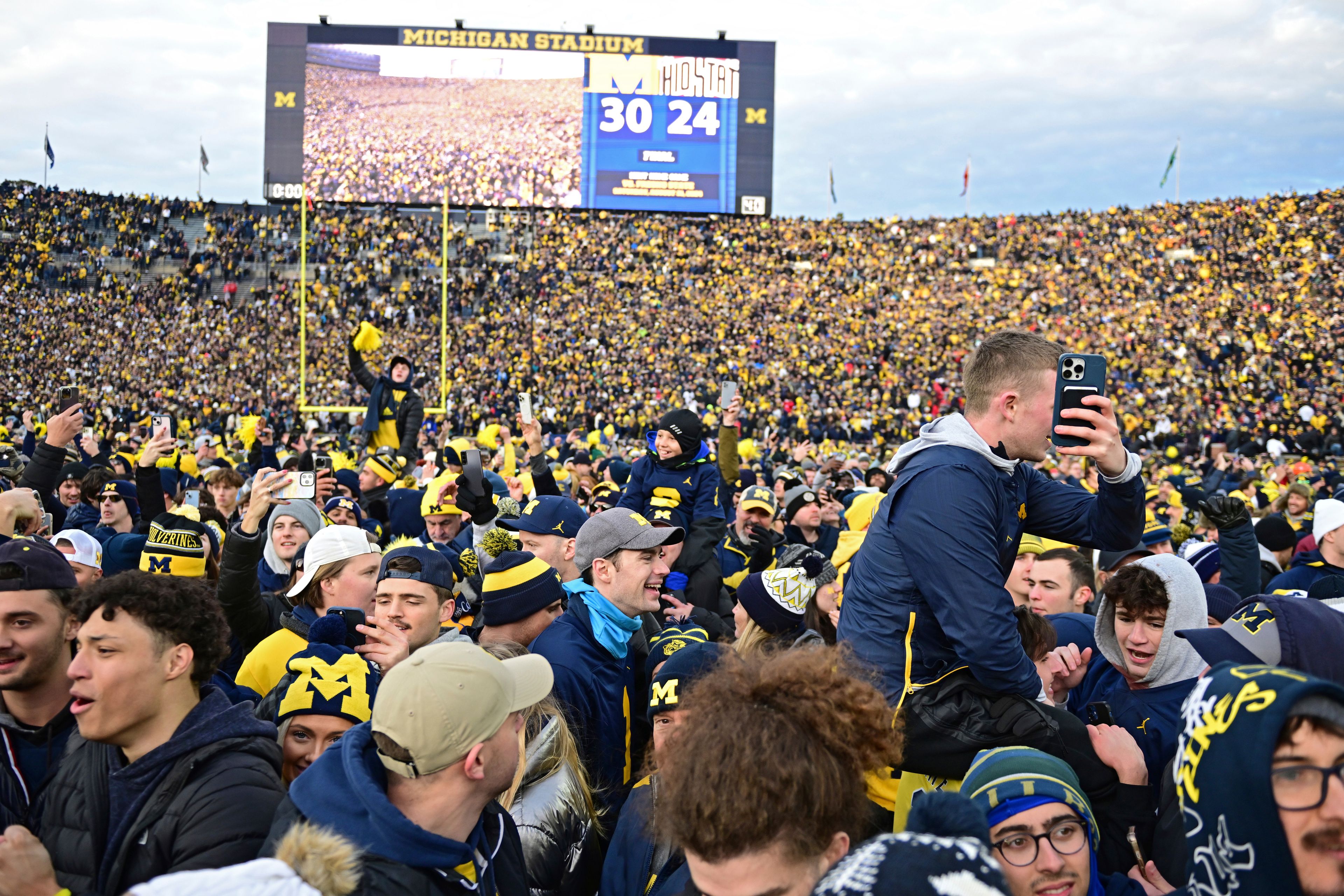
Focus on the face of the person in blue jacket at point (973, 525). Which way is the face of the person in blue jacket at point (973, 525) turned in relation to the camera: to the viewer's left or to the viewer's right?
to the viewer's right

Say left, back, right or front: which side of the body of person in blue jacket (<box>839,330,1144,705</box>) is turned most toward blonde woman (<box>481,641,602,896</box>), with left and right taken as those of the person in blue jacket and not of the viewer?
back

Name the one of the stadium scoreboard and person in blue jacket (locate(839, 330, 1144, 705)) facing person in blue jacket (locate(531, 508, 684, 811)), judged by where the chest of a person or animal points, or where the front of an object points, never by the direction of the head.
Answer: the stadium scoreboard

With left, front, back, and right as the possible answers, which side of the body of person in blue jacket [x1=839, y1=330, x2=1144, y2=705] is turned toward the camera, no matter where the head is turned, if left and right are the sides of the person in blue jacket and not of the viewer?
right

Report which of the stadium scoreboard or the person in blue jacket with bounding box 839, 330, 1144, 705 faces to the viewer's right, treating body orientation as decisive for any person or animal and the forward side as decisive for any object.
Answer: the person in blue jacket
